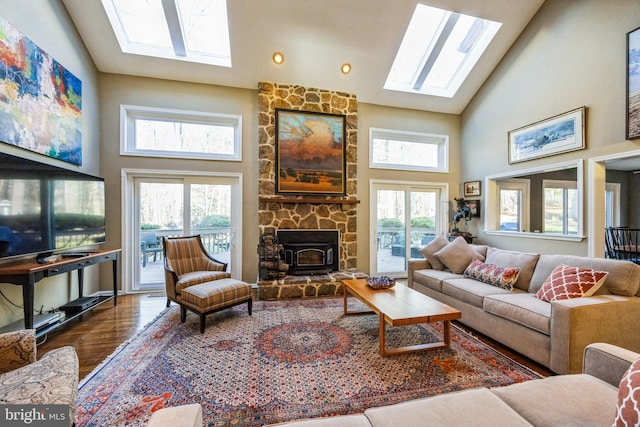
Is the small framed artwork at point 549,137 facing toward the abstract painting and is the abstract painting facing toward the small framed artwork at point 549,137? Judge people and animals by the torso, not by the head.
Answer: yes

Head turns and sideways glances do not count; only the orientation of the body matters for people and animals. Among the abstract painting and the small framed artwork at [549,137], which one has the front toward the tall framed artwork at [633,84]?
the abstract painting

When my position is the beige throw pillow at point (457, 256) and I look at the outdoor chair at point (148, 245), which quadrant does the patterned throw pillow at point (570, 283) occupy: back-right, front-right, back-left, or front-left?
back-left

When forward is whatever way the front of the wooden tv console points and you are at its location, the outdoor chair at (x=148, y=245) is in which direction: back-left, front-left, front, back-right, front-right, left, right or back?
left

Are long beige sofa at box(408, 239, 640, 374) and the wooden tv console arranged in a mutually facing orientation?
yes

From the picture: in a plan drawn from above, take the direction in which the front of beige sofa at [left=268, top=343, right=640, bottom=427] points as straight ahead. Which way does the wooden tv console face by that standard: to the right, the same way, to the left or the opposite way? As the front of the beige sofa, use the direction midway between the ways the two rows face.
to the right
